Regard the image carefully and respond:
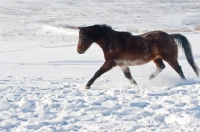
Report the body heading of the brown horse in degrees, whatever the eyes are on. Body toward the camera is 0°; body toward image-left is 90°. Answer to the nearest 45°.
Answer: approximately 90°
